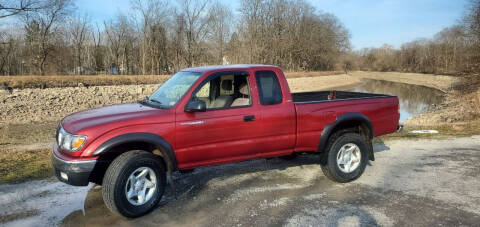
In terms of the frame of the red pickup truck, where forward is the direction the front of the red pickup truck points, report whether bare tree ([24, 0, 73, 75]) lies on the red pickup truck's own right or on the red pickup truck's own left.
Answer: on the red pickup truck's own right

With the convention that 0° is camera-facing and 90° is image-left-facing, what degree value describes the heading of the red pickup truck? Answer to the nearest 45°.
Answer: approximately 45°
